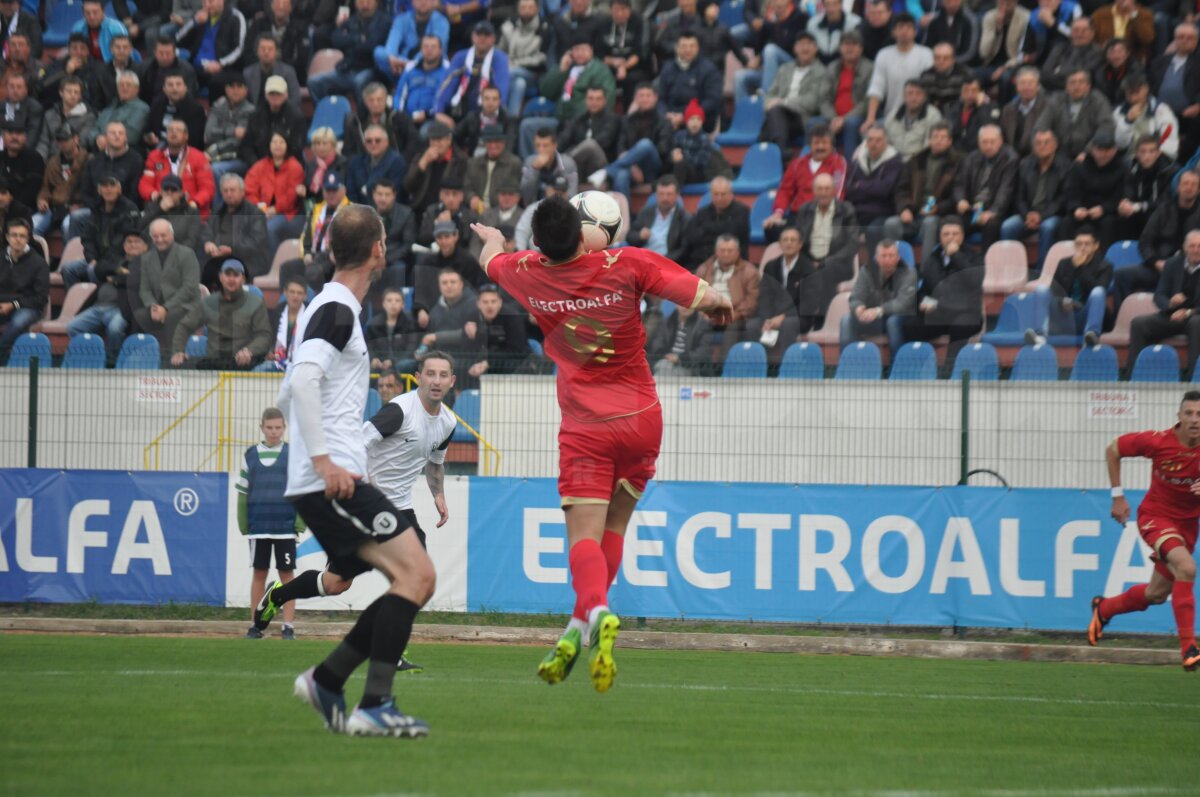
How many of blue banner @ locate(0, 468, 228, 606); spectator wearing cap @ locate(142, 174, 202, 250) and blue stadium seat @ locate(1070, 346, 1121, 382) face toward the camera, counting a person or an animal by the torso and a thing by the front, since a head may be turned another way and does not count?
3

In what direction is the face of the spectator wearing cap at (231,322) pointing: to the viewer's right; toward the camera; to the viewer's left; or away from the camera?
toward the camera

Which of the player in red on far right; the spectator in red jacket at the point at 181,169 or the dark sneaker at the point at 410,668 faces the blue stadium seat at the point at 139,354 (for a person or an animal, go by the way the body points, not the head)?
the spectator in red jacket

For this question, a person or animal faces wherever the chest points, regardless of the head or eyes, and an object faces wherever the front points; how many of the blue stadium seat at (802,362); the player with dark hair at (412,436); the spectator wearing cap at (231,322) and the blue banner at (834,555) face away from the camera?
0

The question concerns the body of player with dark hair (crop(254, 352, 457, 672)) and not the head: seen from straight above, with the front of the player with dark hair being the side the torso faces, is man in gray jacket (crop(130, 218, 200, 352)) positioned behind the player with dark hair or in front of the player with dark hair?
behind

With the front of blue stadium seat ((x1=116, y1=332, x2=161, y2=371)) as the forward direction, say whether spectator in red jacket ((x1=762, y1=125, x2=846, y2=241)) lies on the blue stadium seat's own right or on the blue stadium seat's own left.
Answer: on the blue stadium seat's own left

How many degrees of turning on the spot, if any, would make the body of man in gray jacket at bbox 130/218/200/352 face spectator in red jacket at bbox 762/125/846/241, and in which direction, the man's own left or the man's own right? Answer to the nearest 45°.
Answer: approximately 135° to the man's own left

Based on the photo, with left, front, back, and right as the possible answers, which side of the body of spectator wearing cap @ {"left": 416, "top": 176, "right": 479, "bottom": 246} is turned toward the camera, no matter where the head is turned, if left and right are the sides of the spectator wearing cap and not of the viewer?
front

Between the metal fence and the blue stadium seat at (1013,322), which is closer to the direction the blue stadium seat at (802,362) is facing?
the metal fence

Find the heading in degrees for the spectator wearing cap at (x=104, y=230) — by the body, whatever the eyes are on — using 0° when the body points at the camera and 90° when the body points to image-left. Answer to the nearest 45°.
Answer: approximately 45°

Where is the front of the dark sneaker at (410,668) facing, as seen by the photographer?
facing to the right of the viewer

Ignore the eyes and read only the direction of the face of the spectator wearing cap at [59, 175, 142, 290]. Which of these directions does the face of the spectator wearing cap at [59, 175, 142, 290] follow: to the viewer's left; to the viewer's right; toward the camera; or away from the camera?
toward the camera

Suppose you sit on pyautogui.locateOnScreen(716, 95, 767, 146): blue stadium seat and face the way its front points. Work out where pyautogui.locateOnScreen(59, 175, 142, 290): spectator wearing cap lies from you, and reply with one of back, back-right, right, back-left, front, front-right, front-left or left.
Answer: front-right

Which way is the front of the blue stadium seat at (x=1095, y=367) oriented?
toward the camera

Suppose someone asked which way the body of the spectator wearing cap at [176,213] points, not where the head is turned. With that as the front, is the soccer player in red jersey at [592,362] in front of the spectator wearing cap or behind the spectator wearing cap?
in front

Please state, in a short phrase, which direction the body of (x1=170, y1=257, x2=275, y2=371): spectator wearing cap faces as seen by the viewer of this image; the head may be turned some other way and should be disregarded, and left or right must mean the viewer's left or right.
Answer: facing the viewer
